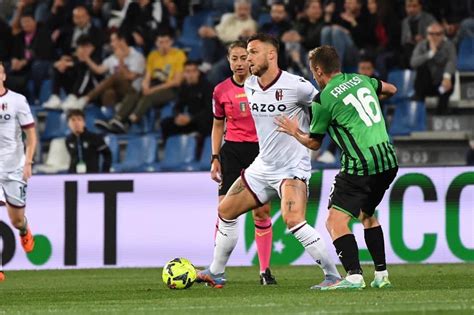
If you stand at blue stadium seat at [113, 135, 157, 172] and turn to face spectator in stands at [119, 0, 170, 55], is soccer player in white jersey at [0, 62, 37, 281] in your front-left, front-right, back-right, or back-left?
back-left

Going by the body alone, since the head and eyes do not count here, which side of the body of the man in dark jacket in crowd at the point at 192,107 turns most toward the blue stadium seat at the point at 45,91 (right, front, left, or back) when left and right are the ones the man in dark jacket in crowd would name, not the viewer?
right

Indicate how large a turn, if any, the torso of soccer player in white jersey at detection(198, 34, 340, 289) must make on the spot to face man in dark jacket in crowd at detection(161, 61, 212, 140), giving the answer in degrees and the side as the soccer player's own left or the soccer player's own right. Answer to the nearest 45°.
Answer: approximately 135° to the soccer player's own right

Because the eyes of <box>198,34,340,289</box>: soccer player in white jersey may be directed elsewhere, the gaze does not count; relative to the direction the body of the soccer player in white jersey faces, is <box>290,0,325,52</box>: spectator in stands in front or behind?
behind

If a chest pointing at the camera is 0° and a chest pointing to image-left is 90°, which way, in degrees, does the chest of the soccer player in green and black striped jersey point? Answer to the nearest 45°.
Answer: approximately 135°

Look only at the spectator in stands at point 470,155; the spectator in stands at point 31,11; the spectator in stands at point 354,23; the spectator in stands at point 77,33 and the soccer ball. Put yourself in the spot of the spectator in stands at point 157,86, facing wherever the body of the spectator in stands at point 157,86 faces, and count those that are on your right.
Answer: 2

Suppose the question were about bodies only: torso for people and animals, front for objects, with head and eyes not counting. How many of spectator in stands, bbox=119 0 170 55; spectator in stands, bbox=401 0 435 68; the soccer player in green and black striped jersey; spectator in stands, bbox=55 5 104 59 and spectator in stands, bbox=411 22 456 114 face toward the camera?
4

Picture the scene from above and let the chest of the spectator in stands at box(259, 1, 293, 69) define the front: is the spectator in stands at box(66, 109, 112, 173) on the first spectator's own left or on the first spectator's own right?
on the first spectator's own right
